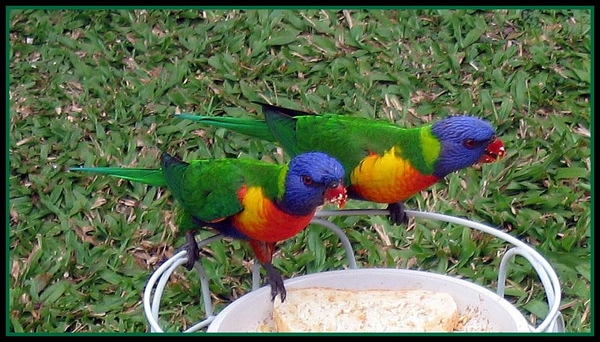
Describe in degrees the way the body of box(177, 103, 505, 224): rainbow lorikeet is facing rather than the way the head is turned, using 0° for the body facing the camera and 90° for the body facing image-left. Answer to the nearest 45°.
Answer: approximately 270°
